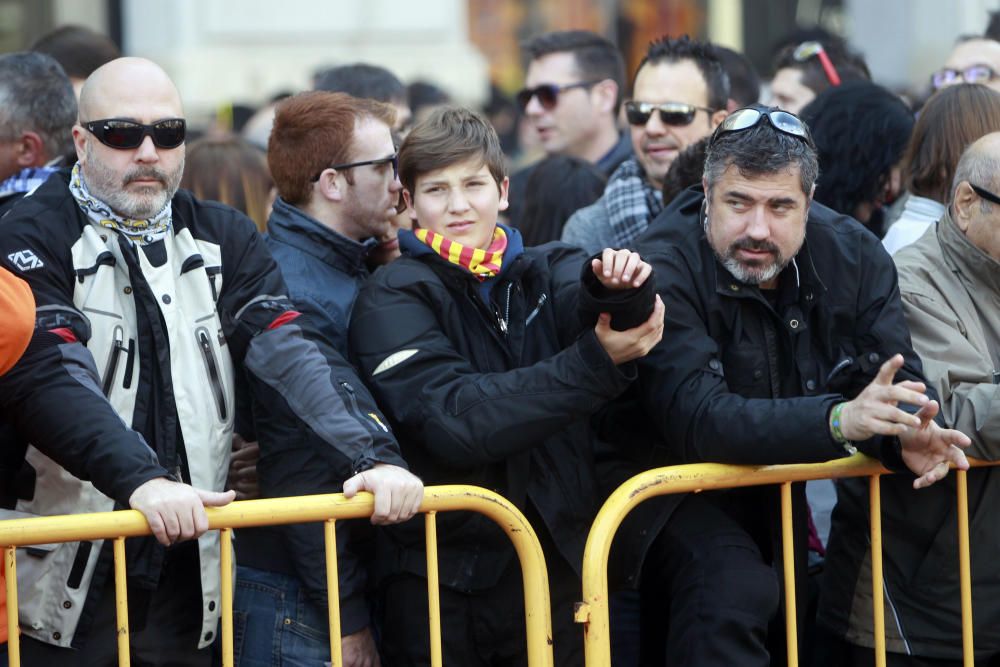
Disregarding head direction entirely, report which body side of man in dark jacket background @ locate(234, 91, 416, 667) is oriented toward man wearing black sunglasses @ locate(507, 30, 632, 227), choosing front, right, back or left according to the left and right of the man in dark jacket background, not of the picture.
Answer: left

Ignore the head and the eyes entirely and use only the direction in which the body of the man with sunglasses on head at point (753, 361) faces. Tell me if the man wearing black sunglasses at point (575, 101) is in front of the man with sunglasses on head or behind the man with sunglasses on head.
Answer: behind

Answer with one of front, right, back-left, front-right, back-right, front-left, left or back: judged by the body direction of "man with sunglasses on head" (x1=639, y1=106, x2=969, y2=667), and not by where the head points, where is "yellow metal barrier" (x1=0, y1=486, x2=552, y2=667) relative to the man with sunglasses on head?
right

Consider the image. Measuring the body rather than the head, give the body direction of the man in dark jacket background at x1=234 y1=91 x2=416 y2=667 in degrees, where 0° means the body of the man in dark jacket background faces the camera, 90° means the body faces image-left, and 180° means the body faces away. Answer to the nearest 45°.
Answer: approximately 270°

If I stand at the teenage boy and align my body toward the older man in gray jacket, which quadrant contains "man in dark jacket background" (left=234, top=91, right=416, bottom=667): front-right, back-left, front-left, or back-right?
back-left

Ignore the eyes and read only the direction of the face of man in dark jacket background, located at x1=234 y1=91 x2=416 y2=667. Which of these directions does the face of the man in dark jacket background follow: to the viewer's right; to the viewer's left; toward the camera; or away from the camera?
to the viewer's right

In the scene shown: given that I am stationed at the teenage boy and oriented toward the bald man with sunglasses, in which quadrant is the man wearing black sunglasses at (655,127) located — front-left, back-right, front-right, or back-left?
back-right

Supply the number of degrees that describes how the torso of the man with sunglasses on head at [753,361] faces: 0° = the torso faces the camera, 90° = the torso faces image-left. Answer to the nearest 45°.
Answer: approximately 315°

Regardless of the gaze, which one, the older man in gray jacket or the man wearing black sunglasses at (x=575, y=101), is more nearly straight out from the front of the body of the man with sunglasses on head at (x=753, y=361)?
the older man in gray jacket
